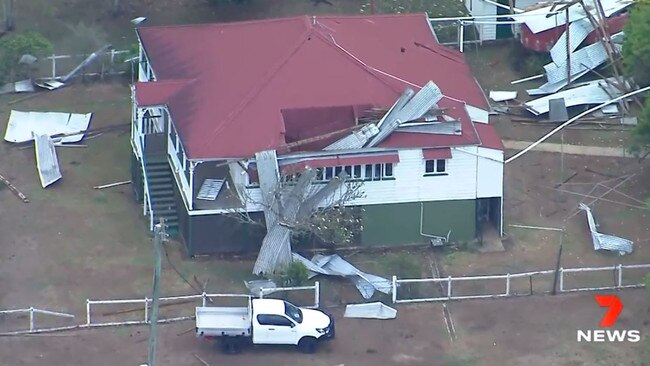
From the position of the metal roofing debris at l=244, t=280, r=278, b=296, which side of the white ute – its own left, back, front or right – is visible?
left

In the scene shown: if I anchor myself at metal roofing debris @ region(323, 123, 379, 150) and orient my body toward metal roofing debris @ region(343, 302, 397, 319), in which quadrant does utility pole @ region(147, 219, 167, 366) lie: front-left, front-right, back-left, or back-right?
front-right

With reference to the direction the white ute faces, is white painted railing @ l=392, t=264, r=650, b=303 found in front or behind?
in front

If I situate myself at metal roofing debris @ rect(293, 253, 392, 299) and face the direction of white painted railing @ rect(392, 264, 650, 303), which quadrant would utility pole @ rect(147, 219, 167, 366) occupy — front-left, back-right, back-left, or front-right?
back-right

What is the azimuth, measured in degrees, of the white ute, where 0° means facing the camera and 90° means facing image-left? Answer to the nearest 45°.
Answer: approximately 270°

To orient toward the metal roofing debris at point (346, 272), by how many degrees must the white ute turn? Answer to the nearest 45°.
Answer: approximately 45° to its left
